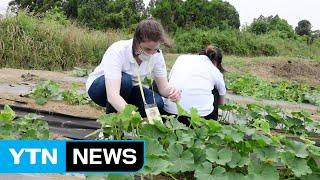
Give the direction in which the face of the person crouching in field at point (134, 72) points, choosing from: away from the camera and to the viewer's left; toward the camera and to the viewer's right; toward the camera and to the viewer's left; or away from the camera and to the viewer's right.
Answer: toward the camera and to the viewer's right

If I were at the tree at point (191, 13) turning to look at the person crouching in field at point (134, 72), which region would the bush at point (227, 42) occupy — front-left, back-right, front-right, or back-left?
front-left

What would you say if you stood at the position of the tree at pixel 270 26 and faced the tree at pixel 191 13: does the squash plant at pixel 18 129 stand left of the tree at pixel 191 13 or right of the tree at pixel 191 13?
left

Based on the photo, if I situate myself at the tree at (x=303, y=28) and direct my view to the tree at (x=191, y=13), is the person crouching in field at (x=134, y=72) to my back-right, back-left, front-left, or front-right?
front-left

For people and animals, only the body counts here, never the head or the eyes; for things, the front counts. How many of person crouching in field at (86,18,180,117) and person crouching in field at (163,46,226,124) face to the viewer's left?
0

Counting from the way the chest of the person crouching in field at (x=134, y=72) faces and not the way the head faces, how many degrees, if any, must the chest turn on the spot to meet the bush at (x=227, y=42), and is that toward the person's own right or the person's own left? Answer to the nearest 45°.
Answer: approximately 135° to the person's own left

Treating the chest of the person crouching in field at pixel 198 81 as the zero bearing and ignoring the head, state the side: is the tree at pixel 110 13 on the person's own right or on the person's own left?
on the person's own left

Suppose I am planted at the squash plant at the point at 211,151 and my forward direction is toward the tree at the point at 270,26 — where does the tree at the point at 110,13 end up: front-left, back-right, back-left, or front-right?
front-left

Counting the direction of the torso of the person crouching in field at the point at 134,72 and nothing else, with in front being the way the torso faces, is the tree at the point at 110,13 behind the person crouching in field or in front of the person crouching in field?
behind

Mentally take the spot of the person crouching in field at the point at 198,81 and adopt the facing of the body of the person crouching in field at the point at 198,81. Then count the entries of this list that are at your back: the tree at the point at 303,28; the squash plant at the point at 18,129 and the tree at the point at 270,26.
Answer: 1

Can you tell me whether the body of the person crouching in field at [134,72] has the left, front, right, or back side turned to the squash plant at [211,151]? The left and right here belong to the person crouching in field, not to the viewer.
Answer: front

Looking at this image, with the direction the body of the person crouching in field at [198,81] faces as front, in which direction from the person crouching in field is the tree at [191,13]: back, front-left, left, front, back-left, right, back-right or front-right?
front-left

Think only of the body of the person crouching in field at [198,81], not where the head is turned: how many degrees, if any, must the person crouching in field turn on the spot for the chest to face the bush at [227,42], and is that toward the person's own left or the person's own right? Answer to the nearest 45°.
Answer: approximately 45° to the person's own left

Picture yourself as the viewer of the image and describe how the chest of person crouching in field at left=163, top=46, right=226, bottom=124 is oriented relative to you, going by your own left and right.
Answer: facing away from the viewer and to the right of the viewer

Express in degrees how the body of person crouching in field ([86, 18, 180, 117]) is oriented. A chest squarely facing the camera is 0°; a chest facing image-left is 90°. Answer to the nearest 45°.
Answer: approximately 315°
